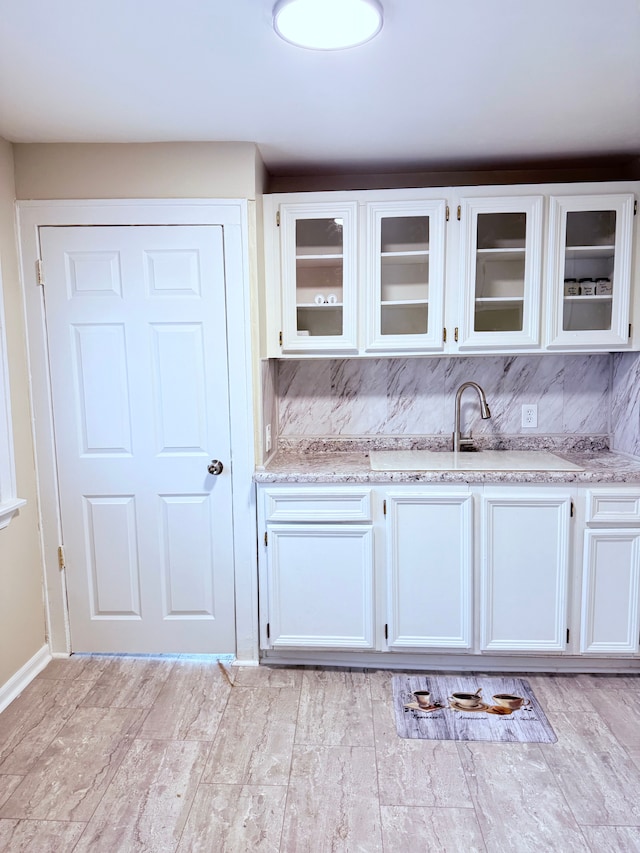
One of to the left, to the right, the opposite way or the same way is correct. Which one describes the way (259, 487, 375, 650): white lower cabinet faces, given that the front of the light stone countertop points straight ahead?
the same way

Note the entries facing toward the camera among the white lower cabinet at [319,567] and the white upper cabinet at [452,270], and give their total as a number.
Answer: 2

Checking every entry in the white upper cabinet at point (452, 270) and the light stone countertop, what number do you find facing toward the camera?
2

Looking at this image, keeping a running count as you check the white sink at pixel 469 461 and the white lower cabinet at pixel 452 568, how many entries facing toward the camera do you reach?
2

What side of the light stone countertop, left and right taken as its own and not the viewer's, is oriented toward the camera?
front

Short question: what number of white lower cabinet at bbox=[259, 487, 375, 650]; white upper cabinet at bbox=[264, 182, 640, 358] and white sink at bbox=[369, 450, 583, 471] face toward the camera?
3

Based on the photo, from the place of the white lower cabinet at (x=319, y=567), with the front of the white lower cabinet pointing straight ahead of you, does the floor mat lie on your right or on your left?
on your left

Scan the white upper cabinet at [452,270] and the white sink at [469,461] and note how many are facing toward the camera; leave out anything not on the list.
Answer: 2

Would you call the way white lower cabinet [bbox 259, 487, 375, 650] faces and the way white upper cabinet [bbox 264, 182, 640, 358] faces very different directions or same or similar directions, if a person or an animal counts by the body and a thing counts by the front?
same or similar directions

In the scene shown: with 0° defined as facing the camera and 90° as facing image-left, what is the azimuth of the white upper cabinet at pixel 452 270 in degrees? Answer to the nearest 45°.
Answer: approximately 0°

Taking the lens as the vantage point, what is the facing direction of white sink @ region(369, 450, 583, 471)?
facing the viewer

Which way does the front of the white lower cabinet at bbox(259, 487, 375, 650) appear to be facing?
toward the camera

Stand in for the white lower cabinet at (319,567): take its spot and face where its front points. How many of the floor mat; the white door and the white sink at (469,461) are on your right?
1
